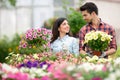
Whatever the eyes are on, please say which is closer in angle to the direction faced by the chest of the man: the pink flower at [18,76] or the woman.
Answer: the pink flower

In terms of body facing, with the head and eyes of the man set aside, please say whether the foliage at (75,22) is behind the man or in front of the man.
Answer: behind

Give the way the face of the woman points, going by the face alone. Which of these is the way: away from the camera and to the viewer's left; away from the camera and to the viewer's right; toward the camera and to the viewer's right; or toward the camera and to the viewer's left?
toward the camera and to the viewer's right

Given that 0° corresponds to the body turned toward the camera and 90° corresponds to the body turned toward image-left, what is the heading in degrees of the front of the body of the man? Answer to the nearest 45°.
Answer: approximately 0°

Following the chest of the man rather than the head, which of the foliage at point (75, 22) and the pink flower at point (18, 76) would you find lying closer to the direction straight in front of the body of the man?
the pink flower
